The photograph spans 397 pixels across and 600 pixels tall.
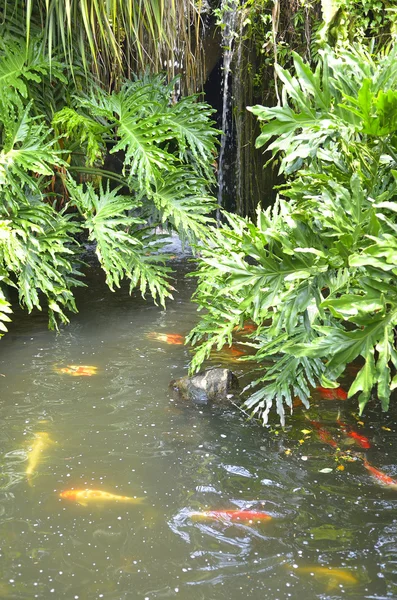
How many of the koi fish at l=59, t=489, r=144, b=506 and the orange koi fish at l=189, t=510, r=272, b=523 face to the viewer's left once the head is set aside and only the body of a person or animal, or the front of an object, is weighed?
1

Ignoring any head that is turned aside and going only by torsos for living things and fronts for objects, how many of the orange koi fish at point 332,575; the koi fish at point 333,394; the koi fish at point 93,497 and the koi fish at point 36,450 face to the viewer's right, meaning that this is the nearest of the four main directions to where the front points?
2

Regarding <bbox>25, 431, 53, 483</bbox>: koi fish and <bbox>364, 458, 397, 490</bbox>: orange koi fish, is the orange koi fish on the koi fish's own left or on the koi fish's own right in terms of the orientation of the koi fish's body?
on the koi fish's own right

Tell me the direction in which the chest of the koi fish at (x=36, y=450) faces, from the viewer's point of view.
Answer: away from the camera

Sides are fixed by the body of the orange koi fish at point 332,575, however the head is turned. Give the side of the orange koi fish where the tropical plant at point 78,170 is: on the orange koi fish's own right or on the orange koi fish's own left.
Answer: on the orange koi fish's own left

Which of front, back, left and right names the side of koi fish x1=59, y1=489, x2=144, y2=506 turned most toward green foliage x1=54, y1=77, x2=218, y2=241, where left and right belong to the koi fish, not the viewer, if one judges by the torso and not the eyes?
right
